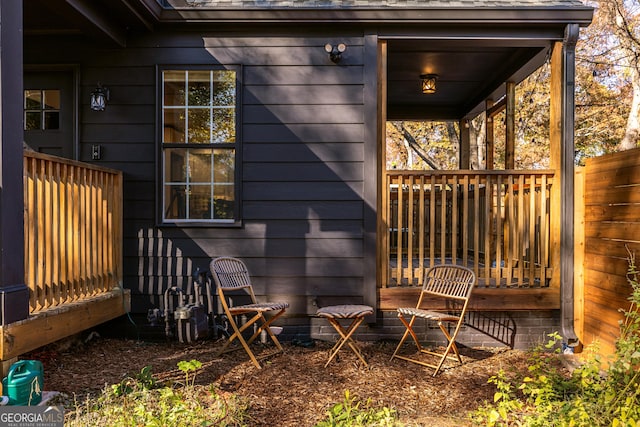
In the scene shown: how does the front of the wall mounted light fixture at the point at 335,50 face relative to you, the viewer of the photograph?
facing the viewer

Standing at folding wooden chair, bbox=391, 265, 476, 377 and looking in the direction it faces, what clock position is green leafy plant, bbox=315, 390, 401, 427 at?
The green leafy plant is roughly at 11 o'clock from the folding wooden chair.

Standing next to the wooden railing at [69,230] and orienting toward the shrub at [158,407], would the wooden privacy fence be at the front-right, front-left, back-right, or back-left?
front-left

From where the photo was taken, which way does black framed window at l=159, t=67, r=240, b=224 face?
toward the camera

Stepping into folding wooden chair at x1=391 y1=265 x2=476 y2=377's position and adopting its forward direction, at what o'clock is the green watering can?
The green watering can is roughly at 12 o'clock from the folding wooden chair.

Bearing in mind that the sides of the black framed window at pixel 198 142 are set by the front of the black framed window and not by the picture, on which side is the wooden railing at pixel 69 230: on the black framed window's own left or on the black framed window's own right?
on the black framed window's own right

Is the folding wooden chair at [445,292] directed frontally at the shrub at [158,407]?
yes

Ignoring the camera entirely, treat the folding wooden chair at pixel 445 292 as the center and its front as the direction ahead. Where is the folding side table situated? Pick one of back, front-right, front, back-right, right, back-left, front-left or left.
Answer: front

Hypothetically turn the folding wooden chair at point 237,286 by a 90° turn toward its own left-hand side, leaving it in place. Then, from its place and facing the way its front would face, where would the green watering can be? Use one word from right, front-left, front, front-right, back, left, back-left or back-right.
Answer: back

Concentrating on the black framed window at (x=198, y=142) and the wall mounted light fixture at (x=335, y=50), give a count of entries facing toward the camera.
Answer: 2

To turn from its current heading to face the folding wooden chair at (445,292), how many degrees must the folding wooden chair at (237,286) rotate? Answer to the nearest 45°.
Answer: approximately 45° to its left

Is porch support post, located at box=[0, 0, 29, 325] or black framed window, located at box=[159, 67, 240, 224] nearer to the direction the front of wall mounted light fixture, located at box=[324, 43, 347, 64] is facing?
the porch support post

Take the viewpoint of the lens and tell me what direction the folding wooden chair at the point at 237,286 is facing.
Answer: facing the viewer and to the right of the viewer

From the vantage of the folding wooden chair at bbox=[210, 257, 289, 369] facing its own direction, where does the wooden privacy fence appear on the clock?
The wooden privacy fence is roughly at 11 o'clock from the folding wooden chair.
